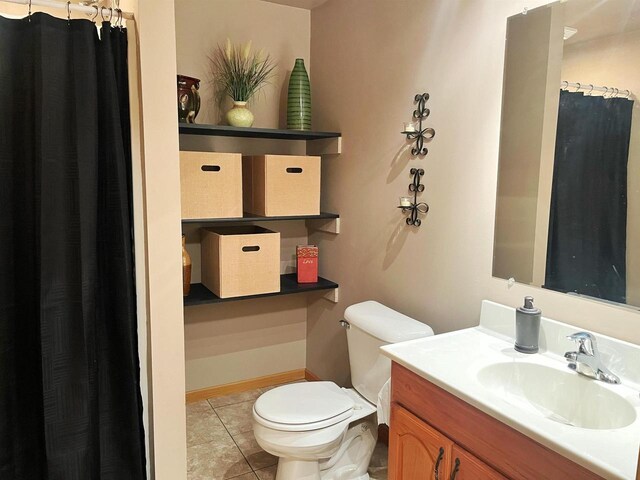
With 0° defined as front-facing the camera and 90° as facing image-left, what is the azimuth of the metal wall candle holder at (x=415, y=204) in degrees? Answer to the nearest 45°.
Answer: approximately 45°

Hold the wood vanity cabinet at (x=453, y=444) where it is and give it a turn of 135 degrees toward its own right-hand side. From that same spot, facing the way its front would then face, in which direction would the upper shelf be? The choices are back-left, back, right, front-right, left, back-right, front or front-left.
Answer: front-left

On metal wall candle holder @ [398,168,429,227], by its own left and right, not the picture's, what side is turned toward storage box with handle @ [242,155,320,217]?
right

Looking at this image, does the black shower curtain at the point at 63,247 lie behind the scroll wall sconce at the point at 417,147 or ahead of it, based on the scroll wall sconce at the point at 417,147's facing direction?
ahead

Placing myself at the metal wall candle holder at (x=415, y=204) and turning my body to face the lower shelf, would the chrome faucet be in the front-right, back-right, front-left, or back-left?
back-left

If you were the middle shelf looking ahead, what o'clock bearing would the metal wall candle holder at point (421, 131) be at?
The metal wall candle holder is roughly at 10 o'clock from the middle shelf.

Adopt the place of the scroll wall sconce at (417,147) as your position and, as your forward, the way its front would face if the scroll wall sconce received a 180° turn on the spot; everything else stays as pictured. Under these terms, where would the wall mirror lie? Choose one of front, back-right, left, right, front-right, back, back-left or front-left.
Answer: right

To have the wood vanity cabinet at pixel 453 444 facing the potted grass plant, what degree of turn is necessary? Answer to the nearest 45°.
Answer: approximately 90° to its right

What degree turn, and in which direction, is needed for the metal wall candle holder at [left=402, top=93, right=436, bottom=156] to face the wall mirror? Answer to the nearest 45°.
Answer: approximately 90° to its left

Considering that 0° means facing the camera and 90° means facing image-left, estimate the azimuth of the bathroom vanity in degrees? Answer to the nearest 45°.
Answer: approximately 45°

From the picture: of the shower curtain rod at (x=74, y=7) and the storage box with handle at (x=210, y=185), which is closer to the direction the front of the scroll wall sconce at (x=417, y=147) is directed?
the shower curtain rod
